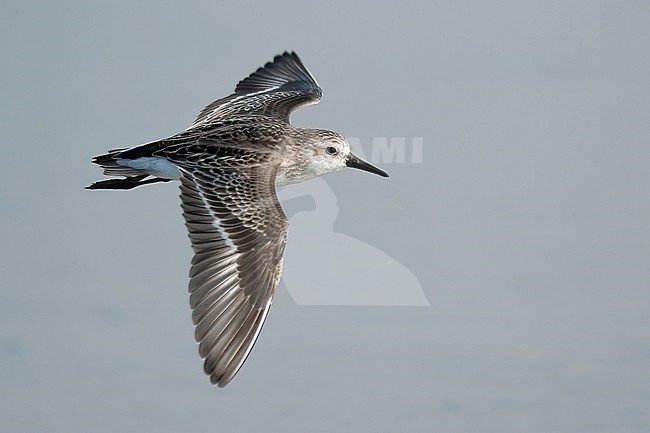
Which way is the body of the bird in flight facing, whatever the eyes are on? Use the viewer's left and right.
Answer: facing to the right of the viewer
